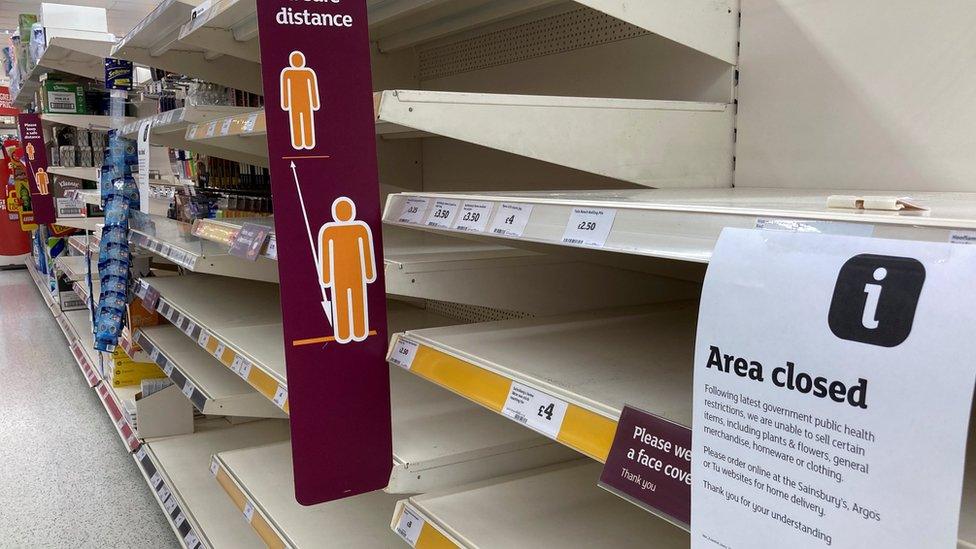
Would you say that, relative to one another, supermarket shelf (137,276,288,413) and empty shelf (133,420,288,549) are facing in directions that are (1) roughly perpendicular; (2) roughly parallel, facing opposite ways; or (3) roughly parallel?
roughly parallel

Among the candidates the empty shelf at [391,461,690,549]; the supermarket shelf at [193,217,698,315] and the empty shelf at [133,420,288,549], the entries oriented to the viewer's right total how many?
0

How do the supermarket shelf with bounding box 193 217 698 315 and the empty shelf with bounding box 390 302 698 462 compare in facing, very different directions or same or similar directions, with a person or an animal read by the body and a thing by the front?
same or similar directions

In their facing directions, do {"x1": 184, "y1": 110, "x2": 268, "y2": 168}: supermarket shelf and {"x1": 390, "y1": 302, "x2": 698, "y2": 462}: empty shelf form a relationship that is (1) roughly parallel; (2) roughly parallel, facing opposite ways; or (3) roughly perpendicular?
roughly parallel

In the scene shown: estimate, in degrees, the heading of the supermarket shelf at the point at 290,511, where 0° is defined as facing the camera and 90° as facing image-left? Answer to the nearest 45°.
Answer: approximately 45°

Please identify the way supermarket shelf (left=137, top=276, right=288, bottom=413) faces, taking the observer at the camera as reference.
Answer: facing the viewer and to the left of the viewer

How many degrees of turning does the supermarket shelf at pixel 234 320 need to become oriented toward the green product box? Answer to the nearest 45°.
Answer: approximately 135° to its right

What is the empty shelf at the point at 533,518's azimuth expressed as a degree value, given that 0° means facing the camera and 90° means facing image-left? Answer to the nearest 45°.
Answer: approximately 45°
